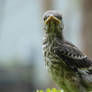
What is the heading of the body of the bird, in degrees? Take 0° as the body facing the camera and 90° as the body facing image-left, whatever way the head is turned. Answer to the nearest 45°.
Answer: approximately 45°
